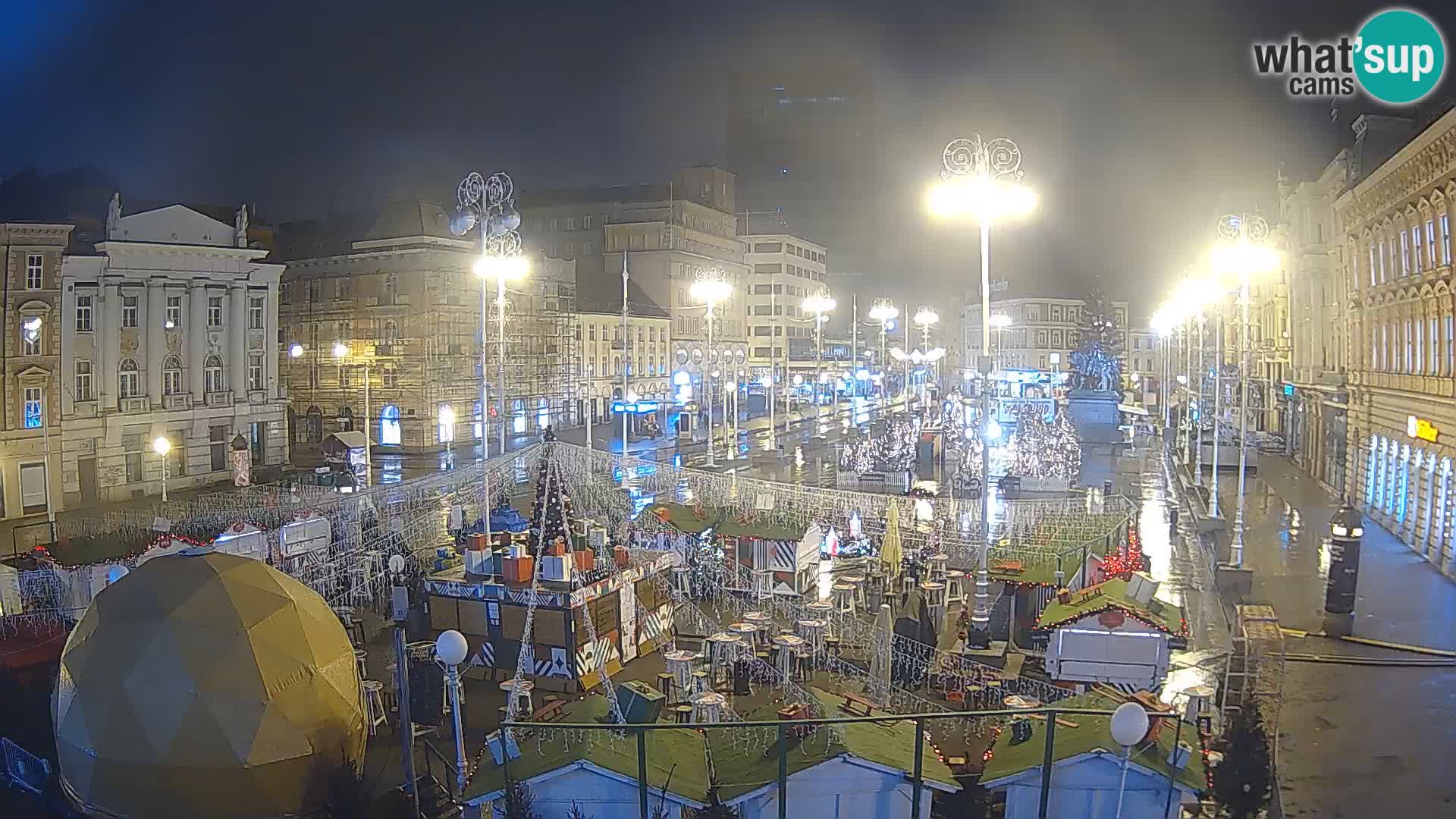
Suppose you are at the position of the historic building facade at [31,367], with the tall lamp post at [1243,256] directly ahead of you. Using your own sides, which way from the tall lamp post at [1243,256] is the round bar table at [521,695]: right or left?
right

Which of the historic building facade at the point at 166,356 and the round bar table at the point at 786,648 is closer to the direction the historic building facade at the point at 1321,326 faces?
the historic building facade

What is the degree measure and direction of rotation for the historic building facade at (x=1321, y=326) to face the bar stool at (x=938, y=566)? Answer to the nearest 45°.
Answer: approximately 90° to its left

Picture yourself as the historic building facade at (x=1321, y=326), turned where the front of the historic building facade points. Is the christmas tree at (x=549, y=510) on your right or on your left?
on your left

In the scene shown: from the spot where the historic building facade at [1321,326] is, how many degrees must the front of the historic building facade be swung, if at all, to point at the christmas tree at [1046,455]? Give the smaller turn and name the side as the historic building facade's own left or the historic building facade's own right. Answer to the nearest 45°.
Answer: approximately 45° to the historic building facade's own left

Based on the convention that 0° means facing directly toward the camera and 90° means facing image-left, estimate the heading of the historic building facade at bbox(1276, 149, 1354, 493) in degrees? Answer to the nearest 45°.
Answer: approximately 90°

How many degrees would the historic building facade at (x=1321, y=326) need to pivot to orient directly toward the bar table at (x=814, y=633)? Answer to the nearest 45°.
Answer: approximately 90° to its left

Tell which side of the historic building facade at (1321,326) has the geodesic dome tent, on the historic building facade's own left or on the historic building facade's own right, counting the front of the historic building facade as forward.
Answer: on the historic building facade's own left

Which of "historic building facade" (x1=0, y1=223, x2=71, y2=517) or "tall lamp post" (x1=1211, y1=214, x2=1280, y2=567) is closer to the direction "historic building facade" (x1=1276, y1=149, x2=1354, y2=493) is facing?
the historic building facade
